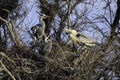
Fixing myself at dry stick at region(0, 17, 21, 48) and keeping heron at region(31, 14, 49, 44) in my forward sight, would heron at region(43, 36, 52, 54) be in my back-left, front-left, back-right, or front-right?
front-right

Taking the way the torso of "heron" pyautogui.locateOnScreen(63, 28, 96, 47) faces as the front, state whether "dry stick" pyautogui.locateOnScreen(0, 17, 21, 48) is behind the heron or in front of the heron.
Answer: in front

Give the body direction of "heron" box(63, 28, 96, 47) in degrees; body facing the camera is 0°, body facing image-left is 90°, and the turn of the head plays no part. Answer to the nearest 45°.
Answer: approximately 90°

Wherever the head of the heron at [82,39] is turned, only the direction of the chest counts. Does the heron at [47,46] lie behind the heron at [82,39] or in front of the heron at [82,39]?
in front
